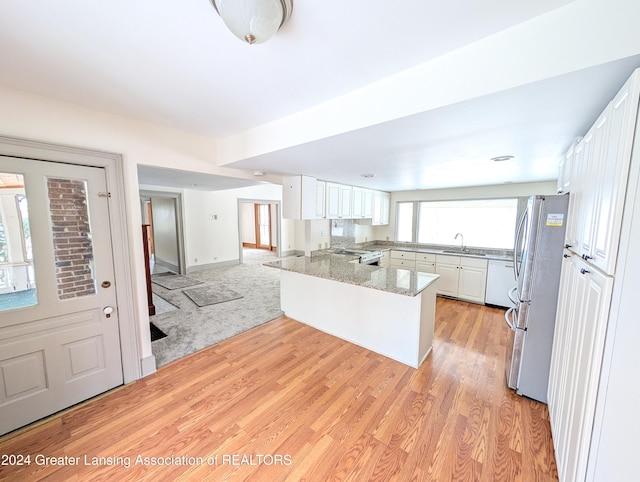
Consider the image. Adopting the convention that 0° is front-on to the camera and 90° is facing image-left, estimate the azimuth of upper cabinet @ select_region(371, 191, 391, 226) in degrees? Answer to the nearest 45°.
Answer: approximately 315°

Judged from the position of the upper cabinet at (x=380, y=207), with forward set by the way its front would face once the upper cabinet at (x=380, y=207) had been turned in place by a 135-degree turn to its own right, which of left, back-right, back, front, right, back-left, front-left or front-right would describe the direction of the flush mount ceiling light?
left

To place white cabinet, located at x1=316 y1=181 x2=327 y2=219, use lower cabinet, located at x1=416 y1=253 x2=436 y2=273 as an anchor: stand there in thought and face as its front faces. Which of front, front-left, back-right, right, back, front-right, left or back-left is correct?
front-right

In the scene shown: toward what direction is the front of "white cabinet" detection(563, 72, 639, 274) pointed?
to the viewer's left

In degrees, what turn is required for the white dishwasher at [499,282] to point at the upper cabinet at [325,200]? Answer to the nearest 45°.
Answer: approximately 45° to its right

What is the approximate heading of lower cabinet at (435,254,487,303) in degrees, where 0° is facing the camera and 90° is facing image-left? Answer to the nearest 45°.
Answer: approximately 0°

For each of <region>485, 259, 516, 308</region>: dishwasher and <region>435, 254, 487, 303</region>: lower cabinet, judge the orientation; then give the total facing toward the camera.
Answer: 2

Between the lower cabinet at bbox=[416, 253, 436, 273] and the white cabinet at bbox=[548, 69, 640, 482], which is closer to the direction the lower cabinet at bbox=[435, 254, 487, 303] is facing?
the white cabinet

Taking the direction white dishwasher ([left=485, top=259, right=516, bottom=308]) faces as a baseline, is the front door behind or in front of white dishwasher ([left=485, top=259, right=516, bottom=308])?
in front

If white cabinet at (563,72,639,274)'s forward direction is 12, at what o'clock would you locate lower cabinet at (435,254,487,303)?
The lower cabinet is roughly at 2 o'clock from the white cabinet.

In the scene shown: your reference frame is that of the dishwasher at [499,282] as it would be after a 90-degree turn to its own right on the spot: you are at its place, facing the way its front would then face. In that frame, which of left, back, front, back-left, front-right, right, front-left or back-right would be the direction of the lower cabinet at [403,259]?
front

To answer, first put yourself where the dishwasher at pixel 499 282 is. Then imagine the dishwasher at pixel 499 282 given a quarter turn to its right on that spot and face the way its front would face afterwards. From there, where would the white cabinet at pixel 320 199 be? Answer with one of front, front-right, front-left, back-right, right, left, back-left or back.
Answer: front-left

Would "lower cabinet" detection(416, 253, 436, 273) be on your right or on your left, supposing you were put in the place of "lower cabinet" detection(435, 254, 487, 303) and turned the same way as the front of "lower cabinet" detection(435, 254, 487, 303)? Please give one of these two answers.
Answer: on your right

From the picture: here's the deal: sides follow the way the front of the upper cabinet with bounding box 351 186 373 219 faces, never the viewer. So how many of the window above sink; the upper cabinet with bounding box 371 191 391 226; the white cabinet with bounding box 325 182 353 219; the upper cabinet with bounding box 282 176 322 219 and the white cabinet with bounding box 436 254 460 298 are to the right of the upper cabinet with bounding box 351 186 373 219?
2

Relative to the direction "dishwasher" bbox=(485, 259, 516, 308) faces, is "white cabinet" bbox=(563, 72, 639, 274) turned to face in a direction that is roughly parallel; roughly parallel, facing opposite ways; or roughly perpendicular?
roughly perpendicular

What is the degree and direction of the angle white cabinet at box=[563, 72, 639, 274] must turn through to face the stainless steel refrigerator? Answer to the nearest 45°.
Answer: approximately 90° to its right

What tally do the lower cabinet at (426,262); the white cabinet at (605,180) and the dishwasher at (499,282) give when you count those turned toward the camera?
2

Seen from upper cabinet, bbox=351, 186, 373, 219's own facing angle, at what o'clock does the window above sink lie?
The window above sink is roughly at 10 o'clock from the upper cabinet.

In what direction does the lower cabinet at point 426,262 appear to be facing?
toward the camera
